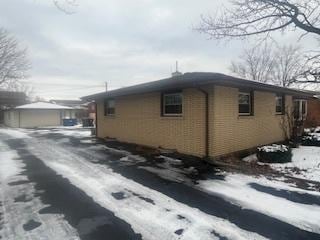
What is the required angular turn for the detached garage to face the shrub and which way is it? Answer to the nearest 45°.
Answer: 0° — it already faces it

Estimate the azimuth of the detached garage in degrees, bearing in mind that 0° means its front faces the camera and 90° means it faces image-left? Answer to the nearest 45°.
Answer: approximately 0°

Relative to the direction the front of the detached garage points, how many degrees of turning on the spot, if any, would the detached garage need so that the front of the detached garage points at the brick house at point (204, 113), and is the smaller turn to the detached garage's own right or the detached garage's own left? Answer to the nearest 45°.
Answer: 0° — it already faces it
